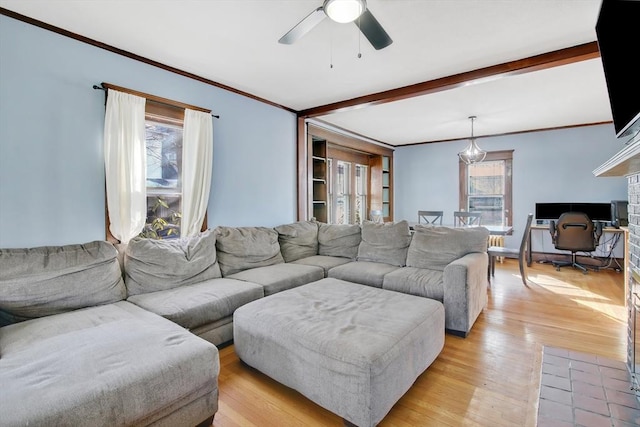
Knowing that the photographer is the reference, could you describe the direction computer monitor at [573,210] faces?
facing the viewer

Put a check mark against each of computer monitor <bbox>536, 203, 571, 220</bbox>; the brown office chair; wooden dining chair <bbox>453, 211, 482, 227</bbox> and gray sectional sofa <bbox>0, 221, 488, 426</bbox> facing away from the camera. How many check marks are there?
2

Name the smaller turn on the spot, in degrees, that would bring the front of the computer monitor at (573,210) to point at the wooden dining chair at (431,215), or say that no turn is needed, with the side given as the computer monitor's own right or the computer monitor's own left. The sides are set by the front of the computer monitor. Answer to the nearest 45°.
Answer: approximately 45° to the computer monitor's own right

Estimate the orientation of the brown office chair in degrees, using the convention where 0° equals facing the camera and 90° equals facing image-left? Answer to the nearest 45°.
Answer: approximately 180°

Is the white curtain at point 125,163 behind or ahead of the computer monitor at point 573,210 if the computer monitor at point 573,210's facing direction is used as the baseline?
ahead

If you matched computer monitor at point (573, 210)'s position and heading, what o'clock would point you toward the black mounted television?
The black mounted television is roughly at 12 o'clock from the computer monitor.

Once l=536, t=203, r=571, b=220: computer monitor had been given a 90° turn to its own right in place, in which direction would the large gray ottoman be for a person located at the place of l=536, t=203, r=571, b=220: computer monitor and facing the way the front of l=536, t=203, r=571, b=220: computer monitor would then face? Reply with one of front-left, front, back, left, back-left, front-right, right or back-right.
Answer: left

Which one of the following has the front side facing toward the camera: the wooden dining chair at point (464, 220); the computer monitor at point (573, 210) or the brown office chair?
the computer monitor

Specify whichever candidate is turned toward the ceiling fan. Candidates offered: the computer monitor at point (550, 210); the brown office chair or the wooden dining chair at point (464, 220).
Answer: the computer monitor

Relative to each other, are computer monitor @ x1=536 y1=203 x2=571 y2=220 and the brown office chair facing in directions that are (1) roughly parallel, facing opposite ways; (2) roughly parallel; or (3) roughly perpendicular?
roughly parallel, facing opposite ways

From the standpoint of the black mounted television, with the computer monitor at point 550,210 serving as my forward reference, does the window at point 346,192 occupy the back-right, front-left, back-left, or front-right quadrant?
front-left

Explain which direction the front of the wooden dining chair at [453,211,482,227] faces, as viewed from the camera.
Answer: facing away from the viewer

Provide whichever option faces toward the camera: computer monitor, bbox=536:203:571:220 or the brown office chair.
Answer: the computer monitor

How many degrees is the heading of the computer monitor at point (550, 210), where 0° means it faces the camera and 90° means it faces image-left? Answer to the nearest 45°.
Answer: approximately 0°

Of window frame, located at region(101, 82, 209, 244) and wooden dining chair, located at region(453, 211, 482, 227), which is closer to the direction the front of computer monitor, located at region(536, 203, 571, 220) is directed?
the window frame
